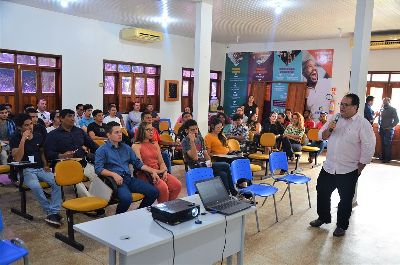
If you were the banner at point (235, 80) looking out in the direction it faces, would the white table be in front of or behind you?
in front

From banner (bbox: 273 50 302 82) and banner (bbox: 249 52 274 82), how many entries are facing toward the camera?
2

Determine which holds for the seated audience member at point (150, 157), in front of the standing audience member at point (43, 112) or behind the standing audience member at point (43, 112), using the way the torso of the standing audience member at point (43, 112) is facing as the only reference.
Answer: in front

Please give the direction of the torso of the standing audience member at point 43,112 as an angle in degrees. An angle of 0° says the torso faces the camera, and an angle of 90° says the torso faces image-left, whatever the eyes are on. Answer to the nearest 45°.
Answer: approximately 315°

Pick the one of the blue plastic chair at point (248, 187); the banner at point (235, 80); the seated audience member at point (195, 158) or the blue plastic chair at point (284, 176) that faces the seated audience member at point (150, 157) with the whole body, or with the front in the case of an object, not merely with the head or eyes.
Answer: the banner

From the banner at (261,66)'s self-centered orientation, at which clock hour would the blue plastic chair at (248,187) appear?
The blue plastic chair is roughly at 12 o'clock from the banner.

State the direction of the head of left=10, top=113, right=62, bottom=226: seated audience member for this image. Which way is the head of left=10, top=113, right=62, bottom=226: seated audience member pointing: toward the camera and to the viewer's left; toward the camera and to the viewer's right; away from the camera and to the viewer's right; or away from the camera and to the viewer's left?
toward the camera and to the viewer's right

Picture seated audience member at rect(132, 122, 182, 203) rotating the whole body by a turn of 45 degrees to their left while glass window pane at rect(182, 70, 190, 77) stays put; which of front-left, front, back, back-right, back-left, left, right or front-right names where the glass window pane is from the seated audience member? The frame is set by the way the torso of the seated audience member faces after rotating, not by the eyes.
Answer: left

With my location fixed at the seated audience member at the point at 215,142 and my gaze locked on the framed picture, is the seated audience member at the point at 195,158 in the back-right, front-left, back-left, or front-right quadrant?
back-left

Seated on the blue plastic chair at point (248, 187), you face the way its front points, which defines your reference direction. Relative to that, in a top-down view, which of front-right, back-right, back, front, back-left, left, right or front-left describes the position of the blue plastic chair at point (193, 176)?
right
